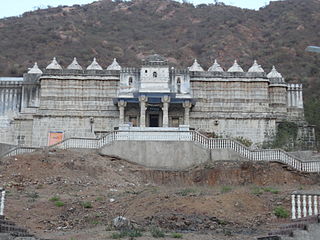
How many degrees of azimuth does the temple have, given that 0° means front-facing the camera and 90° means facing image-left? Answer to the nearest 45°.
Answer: approximately 0°

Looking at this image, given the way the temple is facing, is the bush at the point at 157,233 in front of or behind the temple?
in front

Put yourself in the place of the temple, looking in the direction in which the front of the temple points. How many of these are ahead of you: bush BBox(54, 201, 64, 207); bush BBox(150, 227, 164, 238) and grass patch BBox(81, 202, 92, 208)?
3

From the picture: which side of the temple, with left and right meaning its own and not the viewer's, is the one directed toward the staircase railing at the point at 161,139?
front

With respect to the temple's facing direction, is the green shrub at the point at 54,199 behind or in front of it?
in front
